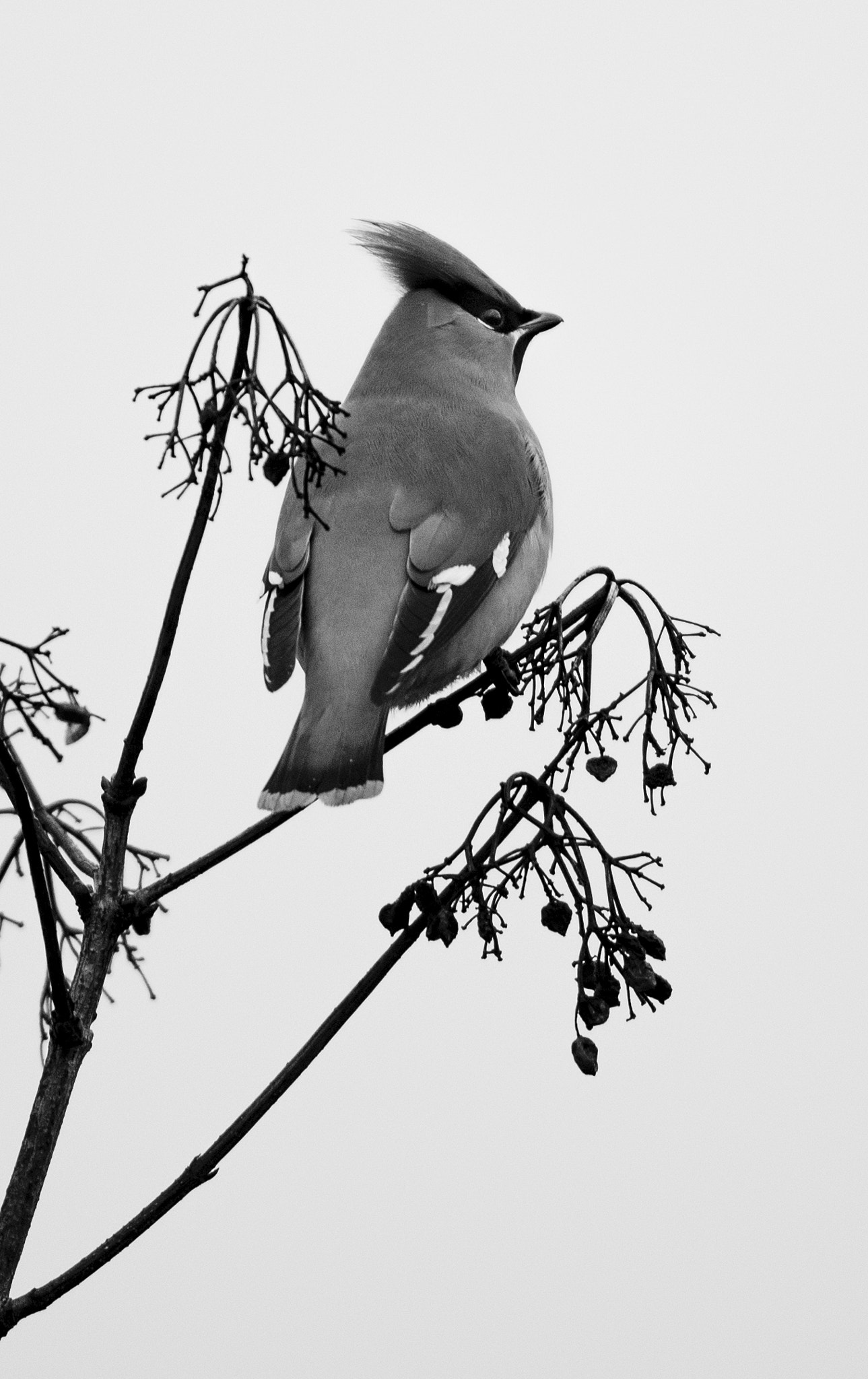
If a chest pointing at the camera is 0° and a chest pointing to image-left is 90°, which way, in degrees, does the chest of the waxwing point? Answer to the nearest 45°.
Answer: approximately 225°
